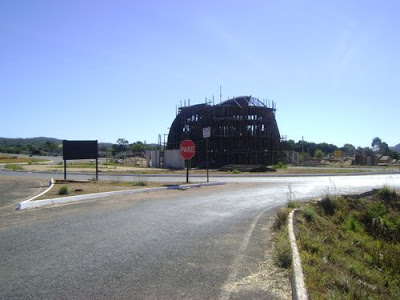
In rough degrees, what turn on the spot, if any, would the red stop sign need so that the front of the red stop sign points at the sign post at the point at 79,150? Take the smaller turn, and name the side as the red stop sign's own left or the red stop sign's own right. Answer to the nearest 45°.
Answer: approximately 90° to the red stop sign's own right

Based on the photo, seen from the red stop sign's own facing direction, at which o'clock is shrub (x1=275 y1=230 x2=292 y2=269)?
The shrub is roughly at 12 o'clock from the red stop sign.

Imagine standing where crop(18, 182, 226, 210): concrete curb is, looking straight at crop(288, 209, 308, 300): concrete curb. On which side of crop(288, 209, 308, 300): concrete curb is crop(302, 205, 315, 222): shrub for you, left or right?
left

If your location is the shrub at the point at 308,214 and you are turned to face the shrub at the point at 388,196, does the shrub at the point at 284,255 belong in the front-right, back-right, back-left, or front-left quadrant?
back-right

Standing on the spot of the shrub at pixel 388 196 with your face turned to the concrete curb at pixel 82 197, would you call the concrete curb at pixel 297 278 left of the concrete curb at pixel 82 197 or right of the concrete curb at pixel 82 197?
left

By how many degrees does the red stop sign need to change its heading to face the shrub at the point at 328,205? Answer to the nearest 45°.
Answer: approximately 45° to its left

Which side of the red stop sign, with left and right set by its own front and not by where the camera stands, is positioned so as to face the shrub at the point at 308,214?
front

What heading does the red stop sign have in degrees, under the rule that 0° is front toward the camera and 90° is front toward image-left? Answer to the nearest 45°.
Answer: approximately 0°

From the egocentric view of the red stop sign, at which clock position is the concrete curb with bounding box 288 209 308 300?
The concrete curb is roughly at 12 o'clock from the red stop sign.

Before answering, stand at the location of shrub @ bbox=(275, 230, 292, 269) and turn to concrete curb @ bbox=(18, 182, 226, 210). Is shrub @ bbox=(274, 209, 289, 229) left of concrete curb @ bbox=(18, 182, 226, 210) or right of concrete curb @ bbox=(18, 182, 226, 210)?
right
